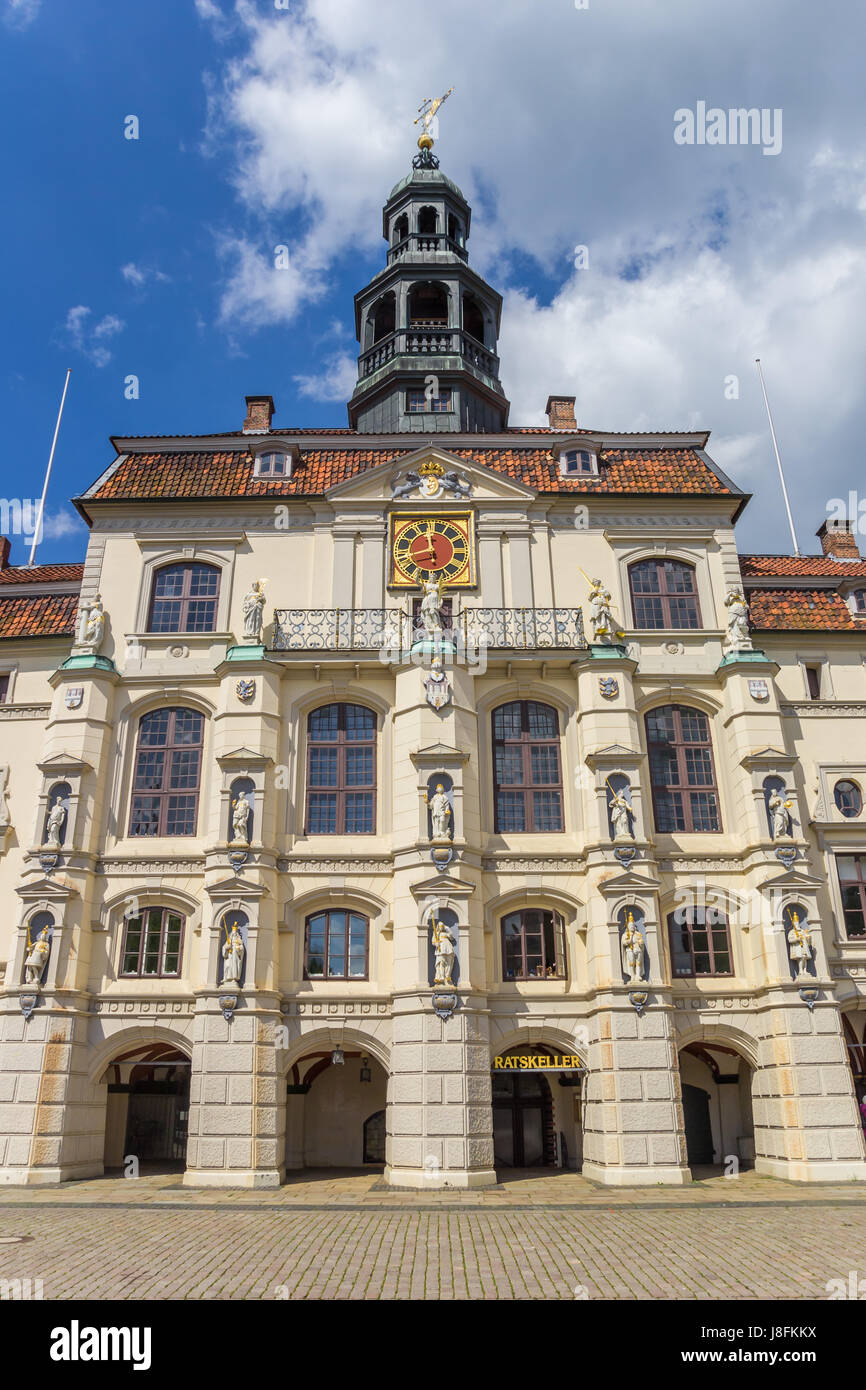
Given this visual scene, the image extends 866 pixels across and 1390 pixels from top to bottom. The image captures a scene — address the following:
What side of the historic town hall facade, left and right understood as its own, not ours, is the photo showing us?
front
